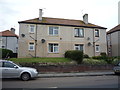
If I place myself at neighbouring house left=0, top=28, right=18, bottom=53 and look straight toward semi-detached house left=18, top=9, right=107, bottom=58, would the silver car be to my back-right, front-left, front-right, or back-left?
front-right

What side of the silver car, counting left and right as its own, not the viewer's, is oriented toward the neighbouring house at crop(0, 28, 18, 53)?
left

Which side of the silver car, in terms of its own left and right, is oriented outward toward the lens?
right

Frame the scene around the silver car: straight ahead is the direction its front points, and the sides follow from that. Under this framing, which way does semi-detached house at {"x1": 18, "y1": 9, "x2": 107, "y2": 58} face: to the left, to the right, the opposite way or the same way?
to the right

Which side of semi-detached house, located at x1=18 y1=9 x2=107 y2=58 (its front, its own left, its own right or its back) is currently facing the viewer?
front

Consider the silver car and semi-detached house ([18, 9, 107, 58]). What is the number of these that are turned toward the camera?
1

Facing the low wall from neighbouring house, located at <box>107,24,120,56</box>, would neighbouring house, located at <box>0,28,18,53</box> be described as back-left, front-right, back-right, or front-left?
front-right

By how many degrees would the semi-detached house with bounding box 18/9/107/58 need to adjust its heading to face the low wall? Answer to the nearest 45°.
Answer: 0° — it already faces it

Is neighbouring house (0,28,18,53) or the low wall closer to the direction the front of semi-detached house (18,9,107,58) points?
the low wall

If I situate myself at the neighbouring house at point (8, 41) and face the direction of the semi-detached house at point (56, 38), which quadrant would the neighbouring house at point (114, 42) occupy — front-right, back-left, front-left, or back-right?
front-left
